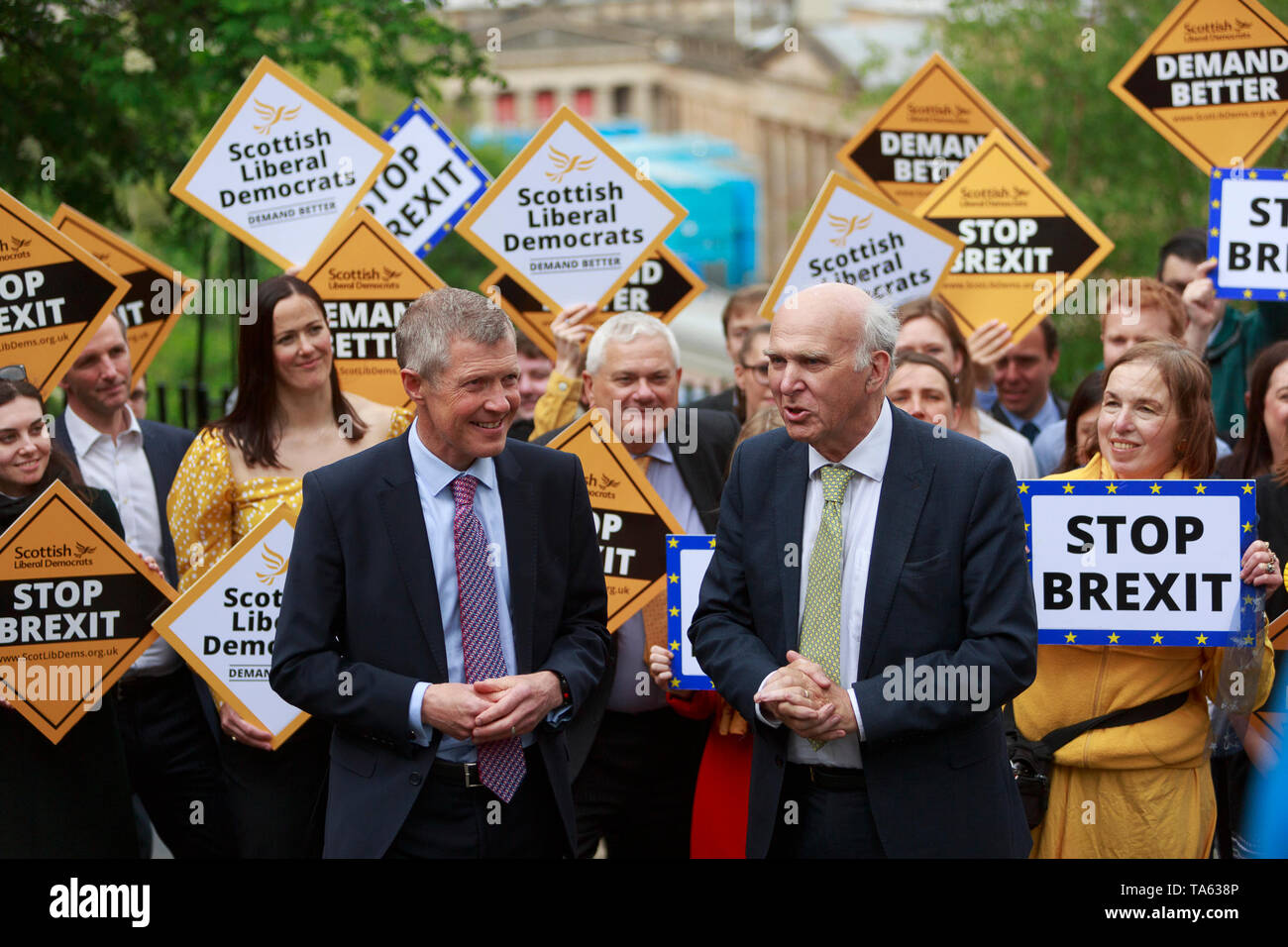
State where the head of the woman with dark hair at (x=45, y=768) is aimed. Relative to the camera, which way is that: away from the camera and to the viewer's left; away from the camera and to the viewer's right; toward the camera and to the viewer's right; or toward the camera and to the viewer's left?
toward the camera and to the viewer's right

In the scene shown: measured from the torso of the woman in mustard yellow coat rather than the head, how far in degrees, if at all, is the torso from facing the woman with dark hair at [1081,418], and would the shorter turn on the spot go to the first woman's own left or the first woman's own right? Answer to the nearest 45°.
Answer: approximately 135° to the first woman's own right

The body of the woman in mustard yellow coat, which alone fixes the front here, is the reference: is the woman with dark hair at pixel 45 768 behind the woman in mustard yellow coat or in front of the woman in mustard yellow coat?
in front

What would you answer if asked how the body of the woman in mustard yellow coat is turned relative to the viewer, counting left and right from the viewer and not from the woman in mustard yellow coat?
facing the viewer and to the left of the viewer

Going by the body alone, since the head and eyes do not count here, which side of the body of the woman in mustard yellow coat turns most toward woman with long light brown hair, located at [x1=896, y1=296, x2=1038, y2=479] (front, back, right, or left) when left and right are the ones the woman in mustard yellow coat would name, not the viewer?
back

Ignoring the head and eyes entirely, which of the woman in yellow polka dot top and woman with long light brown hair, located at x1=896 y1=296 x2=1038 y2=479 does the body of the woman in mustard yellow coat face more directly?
the woman in yellow polka dot top

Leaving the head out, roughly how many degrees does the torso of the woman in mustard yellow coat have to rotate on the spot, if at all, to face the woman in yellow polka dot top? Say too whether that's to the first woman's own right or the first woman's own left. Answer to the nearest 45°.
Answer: approximately 45° to the first woman's own right

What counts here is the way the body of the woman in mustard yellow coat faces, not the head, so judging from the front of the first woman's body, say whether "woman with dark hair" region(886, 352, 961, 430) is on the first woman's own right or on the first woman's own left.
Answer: on the first woman's own right
